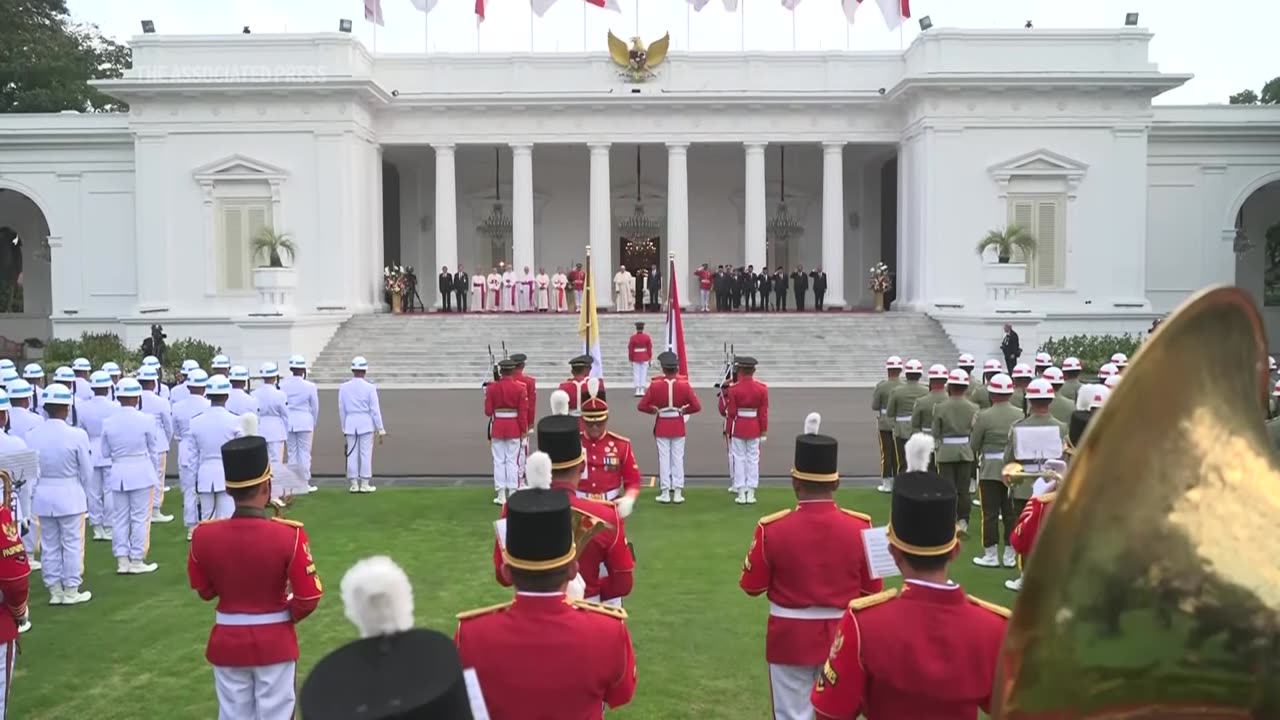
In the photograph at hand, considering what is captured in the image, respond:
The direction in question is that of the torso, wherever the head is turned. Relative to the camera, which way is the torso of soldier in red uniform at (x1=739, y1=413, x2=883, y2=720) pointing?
away from the camera

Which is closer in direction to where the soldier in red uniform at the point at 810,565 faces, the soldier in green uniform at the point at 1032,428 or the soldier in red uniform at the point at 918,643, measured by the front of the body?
the soldier in green uniform

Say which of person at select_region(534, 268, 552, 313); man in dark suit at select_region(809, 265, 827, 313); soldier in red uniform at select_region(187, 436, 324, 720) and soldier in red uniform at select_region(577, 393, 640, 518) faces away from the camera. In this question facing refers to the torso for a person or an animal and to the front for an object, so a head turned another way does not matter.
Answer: soldier in red uniform at select_region(187, 436, 324, 720)

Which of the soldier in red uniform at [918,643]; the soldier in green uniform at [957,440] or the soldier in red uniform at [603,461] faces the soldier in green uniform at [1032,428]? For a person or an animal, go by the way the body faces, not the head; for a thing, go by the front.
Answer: the soldier in red uniform at [918,643]

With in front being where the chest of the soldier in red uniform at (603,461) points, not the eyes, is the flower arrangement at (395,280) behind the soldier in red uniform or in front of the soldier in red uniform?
behind

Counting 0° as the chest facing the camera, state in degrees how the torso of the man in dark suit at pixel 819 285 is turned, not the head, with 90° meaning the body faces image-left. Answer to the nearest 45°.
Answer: approximately 0°

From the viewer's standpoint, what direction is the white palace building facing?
toward the camera

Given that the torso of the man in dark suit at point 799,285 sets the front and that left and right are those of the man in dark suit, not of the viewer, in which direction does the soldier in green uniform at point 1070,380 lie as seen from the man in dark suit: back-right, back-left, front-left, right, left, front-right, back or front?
front

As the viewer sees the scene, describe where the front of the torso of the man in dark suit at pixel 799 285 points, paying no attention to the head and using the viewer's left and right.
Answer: facing the viewer

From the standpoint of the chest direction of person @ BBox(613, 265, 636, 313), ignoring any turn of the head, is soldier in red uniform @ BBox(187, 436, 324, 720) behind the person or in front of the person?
in front

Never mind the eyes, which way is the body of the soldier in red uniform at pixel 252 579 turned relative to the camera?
away from the camera

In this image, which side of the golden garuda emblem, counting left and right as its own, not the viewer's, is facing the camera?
front

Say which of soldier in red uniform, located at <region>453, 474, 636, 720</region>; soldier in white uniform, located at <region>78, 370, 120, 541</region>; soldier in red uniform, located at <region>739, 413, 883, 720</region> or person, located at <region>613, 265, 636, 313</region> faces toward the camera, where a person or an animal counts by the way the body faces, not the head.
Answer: the person

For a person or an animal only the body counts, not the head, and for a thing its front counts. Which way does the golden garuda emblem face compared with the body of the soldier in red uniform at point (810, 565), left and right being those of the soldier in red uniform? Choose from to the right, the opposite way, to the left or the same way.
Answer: the opposite way

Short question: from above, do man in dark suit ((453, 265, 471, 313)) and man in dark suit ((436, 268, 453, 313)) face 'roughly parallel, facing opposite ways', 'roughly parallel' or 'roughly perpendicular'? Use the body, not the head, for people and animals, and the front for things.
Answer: roughly parallel
